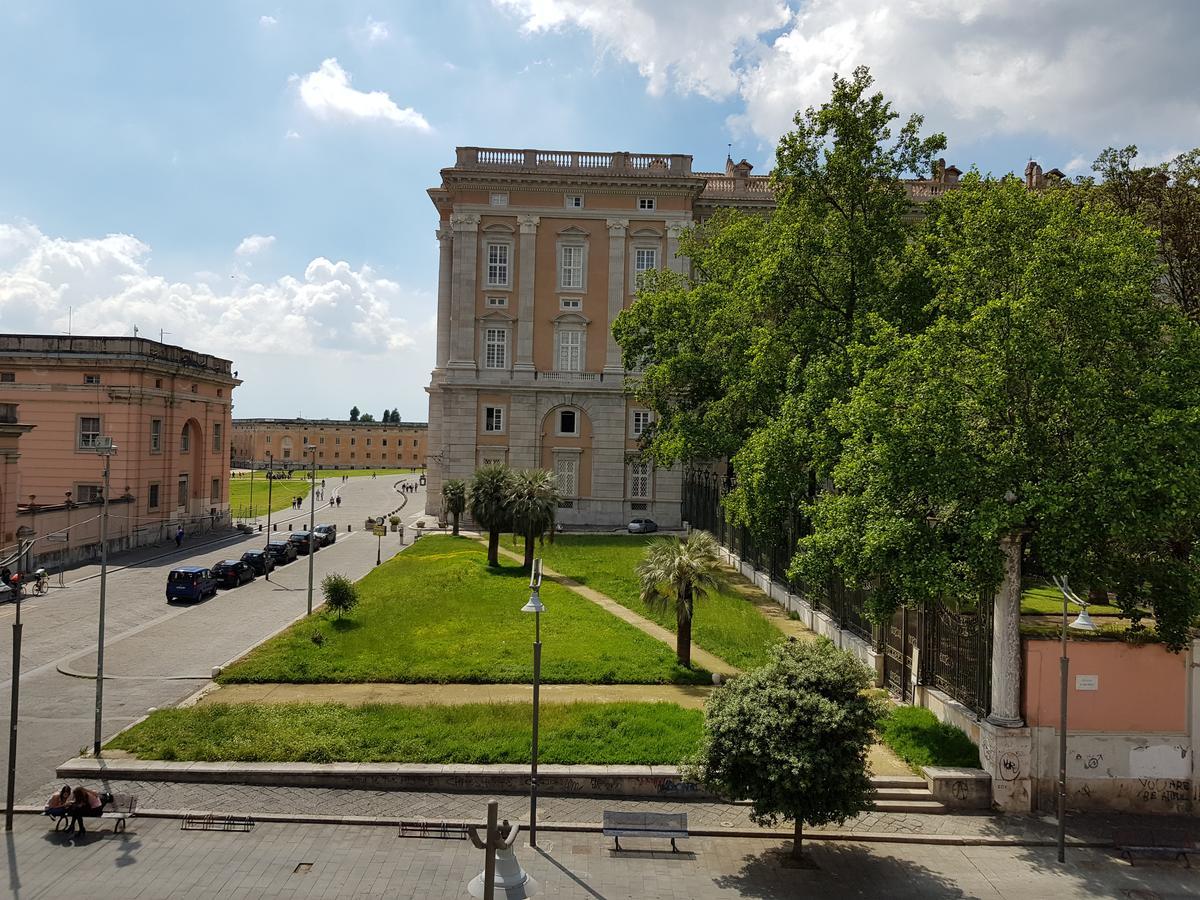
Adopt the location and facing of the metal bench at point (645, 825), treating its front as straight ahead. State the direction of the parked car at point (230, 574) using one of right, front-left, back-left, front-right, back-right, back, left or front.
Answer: back-right

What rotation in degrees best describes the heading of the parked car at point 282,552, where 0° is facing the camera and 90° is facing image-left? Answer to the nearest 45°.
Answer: approximately 45°

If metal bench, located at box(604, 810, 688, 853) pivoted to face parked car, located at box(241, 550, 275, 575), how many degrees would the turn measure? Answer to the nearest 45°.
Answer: approximately 135° to its right

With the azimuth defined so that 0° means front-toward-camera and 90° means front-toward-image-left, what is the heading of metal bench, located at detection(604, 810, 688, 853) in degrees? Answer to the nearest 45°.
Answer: approximately 0°

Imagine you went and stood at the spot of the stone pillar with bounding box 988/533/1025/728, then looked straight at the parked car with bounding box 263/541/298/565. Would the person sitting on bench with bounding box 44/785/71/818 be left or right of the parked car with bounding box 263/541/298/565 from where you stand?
left

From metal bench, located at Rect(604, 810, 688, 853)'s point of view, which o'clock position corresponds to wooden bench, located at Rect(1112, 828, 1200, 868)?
wooden bench, located at Rect(1112, 828, 1200, 868) is roughly at 9 o'clock from metal bench, located at Rect(604, 810, 688, 853).

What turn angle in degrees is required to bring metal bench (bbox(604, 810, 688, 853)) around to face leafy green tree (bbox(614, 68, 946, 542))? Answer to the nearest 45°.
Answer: approximately 180°

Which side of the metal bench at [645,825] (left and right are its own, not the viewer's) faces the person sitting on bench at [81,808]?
right
